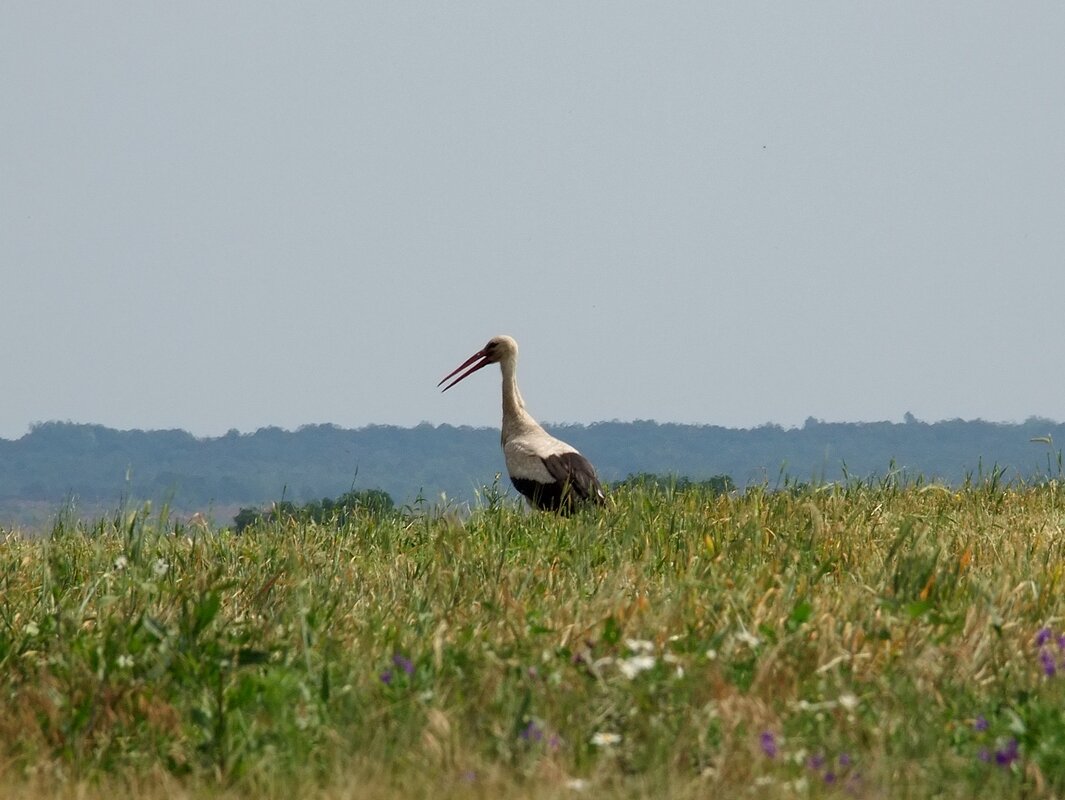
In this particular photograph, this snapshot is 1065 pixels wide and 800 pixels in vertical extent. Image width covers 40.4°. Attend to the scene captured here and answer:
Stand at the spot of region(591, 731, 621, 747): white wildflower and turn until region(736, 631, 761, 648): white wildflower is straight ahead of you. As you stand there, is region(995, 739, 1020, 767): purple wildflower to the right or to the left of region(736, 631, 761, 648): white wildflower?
right

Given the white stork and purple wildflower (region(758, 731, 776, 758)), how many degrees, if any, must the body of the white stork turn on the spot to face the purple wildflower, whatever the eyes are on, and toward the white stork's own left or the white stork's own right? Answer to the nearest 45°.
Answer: approximately 90° to the white stork's own left

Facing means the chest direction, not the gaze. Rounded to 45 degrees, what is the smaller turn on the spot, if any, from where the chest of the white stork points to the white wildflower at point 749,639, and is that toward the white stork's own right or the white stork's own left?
approximately 90° to the white stork's own left

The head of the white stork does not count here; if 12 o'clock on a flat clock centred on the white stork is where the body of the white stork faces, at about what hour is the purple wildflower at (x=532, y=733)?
The purple wildflower is roughly at 9 o'clock from the white stork.

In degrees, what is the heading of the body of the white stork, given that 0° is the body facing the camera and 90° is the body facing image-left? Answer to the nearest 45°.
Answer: approximately 90°

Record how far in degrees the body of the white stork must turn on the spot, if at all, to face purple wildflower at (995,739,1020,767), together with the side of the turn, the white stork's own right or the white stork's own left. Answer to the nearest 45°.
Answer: approximately 90° to the white stork's own left

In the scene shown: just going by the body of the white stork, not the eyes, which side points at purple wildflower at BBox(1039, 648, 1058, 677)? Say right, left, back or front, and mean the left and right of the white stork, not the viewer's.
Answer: left

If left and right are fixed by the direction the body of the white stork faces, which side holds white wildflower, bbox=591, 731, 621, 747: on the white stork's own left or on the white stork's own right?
on the white stork's own left
